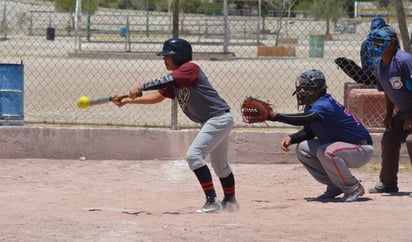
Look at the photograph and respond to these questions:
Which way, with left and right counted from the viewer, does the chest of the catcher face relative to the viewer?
facing to the left of the viewer

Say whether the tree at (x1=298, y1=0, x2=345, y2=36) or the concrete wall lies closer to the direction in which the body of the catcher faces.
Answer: the concrete wall

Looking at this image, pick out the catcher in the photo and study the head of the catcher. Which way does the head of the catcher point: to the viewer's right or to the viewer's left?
to the viewer's left

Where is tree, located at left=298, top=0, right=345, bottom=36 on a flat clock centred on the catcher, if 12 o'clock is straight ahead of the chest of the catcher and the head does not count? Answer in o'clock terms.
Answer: The tree is roughly at 3 o'clock from the catcher.
